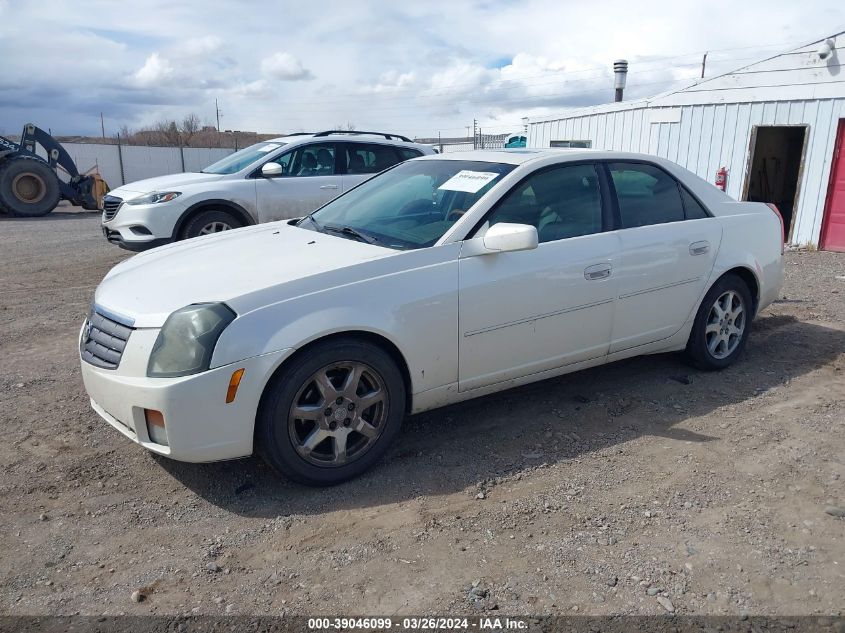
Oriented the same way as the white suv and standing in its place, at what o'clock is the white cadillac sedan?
The white cadillac sedan is roughly at 10 o'clock from the white suv.

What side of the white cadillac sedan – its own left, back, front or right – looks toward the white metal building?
back

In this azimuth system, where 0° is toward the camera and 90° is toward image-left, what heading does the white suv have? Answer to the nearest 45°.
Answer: approximately 45°

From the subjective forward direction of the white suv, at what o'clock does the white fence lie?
The white fence is roughly at 4 o'clock from the white suv.

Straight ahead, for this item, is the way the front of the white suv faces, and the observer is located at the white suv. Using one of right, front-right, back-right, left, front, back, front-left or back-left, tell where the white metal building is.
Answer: back-left

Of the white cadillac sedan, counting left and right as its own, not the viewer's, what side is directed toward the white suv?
right

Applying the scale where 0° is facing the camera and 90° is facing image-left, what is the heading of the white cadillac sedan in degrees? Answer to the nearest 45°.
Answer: approximately 45°

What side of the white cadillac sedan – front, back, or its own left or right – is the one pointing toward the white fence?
right
